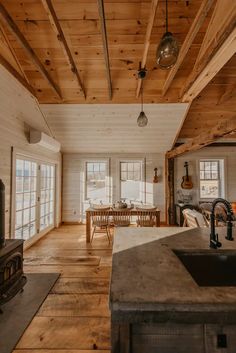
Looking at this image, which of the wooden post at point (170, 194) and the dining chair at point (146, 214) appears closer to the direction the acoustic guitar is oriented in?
the dining chair

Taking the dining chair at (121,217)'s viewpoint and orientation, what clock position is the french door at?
The french door is roughly at 9 o'clock from the dining chair.

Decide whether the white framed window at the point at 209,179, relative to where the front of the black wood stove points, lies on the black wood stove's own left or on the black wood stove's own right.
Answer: on the black wood stove's own left

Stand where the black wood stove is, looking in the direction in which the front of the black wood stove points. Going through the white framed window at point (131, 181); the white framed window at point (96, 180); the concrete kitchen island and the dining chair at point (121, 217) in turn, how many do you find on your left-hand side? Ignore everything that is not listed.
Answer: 3

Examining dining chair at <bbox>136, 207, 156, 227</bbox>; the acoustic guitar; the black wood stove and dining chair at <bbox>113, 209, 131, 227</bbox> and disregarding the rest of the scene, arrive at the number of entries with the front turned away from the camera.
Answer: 2

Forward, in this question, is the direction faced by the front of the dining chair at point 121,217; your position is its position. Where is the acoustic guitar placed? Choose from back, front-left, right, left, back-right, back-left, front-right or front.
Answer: front-right

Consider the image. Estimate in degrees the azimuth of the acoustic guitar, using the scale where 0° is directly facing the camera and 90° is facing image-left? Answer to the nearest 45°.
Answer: approximately 0°

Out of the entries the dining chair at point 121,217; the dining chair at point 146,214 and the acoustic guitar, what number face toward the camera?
1

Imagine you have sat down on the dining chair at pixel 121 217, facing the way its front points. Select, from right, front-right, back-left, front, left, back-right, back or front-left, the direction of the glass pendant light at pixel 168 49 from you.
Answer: back

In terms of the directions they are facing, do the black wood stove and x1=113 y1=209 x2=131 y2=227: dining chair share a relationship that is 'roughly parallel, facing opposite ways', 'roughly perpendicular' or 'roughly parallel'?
roughly perpendicular

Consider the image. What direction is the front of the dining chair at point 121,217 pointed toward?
away from the camera

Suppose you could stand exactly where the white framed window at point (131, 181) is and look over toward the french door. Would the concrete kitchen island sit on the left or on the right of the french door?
left

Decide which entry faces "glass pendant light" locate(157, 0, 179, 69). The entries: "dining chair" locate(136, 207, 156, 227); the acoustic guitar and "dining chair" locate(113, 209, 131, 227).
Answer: the acoustic guitar

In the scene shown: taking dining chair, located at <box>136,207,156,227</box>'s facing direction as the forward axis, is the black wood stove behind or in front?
behind

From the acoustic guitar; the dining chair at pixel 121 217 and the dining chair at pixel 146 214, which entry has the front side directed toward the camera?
the acoustic guitar

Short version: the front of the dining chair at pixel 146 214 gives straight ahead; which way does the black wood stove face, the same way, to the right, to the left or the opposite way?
to the right

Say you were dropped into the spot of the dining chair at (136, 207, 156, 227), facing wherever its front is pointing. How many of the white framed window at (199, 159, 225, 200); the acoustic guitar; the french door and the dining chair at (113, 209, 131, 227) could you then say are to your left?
2

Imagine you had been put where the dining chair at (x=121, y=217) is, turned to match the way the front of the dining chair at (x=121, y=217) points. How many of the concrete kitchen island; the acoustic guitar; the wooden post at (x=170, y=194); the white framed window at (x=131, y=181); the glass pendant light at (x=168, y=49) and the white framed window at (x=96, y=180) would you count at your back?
2
